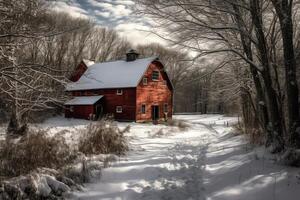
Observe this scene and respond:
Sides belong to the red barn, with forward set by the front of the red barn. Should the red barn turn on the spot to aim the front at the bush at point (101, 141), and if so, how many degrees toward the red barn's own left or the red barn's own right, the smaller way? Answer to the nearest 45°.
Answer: approximately 45° to the red barn's own right

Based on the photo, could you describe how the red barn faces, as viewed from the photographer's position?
facing the viewer and to the right of the viewer

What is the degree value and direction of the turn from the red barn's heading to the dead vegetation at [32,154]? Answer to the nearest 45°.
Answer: approximately 45° to its right

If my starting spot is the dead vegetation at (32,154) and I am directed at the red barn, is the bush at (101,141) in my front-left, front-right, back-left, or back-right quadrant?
front-right
